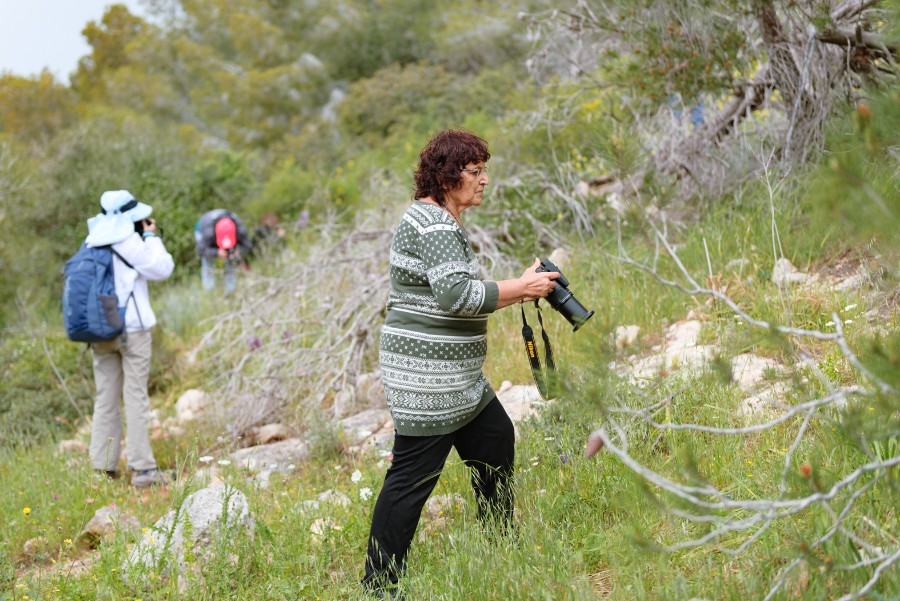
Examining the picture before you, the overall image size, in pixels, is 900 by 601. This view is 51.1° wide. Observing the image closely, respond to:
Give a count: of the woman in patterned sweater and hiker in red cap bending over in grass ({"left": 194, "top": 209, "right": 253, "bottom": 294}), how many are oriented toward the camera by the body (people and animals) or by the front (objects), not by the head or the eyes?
1

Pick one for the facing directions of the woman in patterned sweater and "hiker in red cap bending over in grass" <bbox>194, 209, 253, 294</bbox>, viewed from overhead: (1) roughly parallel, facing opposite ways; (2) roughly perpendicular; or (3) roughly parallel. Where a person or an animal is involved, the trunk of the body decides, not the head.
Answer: roughly perpendicular

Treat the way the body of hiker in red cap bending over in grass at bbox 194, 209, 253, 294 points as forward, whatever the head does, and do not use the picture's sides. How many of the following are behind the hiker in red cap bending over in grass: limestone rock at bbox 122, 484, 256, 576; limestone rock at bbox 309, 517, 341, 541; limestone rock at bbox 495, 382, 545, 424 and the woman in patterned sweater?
0

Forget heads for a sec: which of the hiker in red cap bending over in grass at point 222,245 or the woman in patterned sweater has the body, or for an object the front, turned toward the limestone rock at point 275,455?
the hiker in red cap bending over in grass

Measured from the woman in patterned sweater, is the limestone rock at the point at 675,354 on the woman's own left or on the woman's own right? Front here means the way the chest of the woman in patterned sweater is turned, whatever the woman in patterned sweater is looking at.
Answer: on the woman's own left

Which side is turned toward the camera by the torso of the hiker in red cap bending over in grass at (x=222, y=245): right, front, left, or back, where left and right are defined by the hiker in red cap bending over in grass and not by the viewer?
front

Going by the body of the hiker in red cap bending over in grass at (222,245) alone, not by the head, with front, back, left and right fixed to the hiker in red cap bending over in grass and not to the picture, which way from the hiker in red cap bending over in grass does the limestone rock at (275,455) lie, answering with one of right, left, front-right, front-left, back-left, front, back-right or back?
front

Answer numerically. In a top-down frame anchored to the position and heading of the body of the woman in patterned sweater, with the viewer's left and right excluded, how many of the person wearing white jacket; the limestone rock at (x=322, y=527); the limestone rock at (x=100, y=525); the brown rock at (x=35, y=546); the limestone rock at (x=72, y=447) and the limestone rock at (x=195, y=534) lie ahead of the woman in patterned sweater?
0

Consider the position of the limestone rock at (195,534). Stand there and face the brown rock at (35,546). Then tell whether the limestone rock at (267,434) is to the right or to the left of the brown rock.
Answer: right

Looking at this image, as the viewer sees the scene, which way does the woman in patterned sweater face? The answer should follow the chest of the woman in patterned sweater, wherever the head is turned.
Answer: to the viewer's right

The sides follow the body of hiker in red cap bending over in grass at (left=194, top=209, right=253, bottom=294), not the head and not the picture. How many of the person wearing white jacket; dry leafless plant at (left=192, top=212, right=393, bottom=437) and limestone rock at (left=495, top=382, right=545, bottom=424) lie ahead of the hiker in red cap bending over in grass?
3

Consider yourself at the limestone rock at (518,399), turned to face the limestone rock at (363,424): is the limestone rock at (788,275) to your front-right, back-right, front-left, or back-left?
back-right

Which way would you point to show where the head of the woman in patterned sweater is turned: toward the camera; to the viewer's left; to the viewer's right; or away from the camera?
to the viewer's right

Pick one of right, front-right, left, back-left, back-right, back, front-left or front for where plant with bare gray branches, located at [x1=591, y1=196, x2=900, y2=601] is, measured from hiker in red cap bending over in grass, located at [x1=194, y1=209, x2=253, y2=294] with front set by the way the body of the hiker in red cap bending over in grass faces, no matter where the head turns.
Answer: front

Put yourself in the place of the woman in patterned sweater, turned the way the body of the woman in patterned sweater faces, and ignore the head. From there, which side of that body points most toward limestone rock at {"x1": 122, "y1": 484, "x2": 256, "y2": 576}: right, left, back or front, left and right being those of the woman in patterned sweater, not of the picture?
back

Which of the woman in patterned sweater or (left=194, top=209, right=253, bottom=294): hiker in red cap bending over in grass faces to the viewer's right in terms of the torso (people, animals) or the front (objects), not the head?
the woman in patterned sweater

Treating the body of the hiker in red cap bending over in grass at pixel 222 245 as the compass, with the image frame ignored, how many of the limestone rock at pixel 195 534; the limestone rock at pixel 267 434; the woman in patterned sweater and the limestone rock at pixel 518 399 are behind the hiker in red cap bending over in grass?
0
